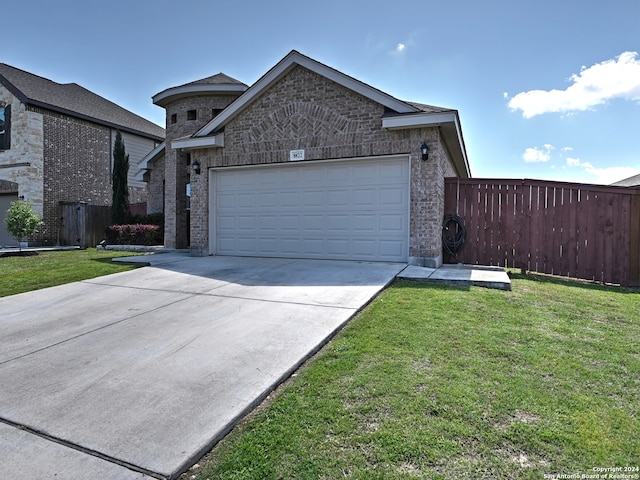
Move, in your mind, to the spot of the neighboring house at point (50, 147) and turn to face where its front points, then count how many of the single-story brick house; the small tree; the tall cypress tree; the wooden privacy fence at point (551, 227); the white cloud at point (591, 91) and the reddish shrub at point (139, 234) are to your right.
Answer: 0

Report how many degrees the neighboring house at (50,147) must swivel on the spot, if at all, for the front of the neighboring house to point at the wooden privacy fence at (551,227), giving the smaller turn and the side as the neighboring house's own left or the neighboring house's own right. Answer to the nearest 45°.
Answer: approximately 90° to the neighboring house's own left

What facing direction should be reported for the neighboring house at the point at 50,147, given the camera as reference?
facing the viewer and to the left of the viewer

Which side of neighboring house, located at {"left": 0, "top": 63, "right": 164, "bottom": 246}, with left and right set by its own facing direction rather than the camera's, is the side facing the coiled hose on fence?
left

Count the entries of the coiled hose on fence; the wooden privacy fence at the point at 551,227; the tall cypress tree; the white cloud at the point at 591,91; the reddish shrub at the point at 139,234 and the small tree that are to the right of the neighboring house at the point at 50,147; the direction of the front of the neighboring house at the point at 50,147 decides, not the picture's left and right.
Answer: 0

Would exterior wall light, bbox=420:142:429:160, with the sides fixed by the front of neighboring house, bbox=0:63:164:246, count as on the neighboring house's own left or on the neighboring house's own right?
on the neighboring house's own left

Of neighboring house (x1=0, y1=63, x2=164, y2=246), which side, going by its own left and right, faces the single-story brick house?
left

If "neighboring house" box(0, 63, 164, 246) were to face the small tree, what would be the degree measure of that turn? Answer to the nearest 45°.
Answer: approximately 45° to its left

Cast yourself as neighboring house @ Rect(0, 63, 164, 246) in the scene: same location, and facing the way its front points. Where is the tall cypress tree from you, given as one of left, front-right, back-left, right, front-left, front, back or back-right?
left

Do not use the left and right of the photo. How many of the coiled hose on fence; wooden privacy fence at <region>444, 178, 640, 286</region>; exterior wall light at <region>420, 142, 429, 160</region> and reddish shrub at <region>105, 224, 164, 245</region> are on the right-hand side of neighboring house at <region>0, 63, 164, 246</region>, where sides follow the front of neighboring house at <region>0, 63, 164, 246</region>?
0
